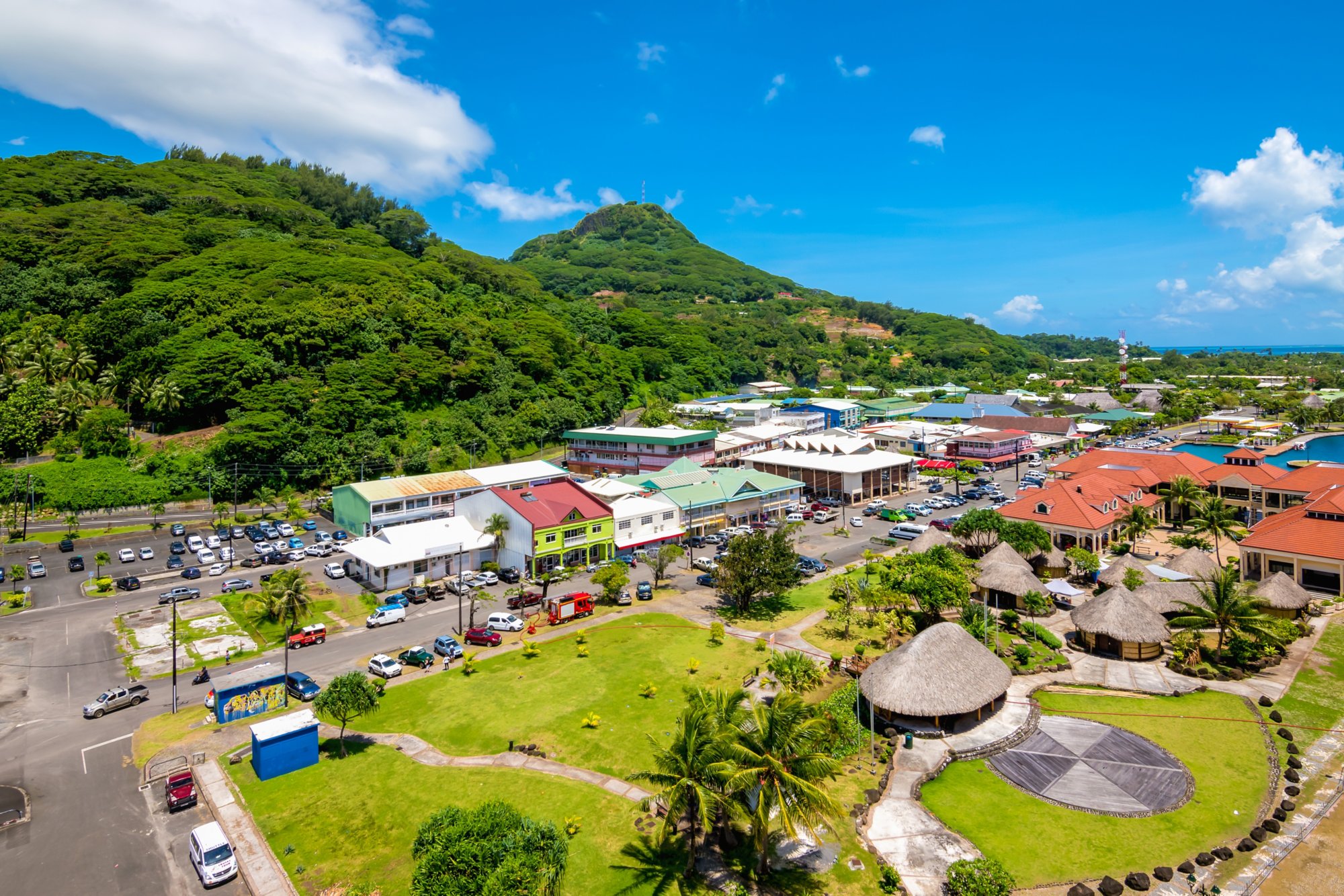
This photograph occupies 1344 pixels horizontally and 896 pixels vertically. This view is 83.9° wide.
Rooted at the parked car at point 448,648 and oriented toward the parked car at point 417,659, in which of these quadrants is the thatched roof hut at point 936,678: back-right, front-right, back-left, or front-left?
back-left

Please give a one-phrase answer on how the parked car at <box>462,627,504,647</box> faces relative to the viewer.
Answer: facing the viewer and to the right of the viewer

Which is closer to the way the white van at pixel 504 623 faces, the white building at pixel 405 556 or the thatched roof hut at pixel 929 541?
the thatched roof hut

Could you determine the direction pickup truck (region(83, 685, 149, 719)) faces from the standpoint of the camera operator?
facing the viewer and to the left of the viewer

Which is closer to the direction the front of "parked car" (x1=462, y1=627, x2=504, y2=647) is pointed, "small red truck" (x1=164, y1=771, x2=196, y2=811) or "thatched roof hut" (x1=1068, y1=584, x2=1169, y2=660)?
the thatched roof hut

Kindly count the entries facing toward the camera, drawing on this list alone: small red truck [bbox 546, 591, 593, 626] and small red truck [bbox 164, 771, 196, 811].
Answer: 1

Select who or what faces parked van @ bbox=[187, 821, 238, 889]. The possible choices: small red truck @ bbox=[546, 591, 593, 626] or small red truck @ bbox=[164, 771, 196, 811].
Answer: small red truck @ bbox=[164, 771, 196, 811]
